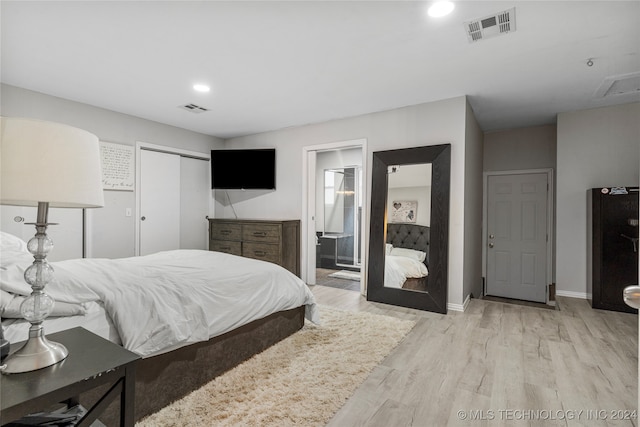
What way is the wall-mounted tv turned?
toward the camera

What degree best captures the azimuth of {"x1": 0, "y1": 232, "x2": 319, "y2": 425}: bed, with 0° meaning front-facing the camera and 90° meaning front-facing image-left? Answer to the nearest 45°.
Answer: approximately 225°

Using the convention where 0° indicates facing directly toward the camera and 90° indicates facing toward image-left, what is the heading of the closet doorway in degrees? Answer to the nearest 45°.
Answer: approximately 315°

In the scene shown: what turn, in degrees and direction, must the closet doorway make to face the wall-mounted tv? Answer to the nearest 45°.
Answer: approximately 45° to its left

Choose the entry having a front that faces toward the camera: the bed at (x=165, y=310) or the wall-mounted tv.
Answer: the wall-mounted tv

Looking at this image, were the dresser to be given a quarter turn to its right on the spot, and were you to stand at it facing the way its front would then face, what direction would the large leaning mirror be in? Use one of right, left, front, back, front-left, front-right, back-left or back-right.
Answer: back

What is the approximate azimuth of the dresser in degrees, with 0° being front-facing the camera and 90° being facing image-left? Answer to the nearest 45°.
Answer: approximately 45°

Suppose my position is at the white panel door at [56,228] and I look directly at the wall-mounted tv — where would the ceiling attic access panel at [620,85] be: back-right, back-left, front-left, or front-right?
front-right

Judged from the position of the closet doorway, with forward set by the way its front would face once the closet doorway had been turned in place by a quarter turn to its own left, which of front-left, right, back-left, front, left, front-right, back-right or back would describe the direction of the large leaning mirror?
right

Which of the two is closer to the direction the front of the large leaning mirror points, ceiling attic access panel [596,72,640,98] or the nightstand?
the nightstand

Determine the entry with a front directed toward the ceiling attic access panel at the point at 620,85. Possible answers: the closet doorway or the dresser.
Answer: the closet doorway

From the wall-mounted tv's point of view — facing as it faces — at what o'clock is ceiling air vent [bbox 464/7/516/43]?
The ceiling air vent is roughly at 11 o'clock from the wall-mounted tv.

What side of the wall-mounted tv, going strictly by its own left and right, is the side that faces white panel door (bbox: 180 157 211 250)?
right

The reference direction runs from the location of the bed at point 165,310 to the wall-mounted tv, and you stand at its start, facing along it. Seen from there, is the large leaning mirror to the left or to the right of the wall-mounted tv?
right

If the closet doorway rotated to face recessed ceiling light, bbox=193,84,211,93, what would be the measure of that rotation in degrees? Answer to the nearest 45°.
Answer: approximately 45° to its right
